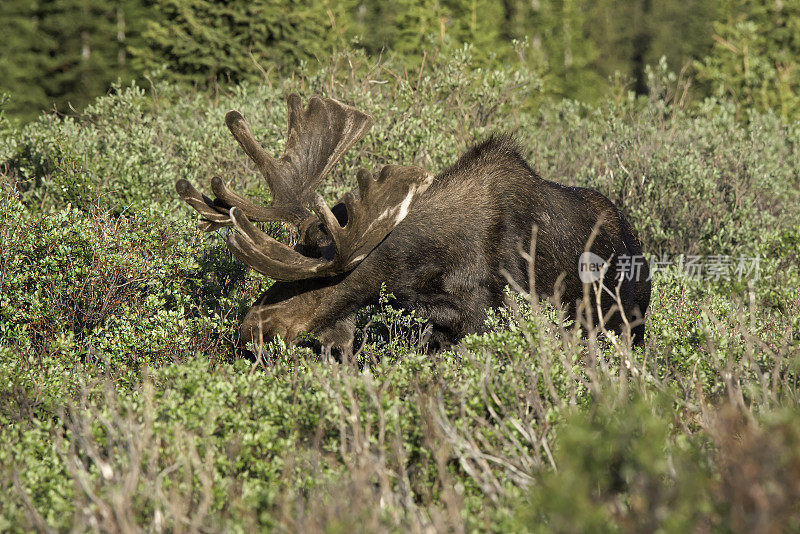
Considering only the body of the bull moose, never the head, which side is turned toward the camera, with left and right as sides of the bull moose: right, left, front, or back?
left
